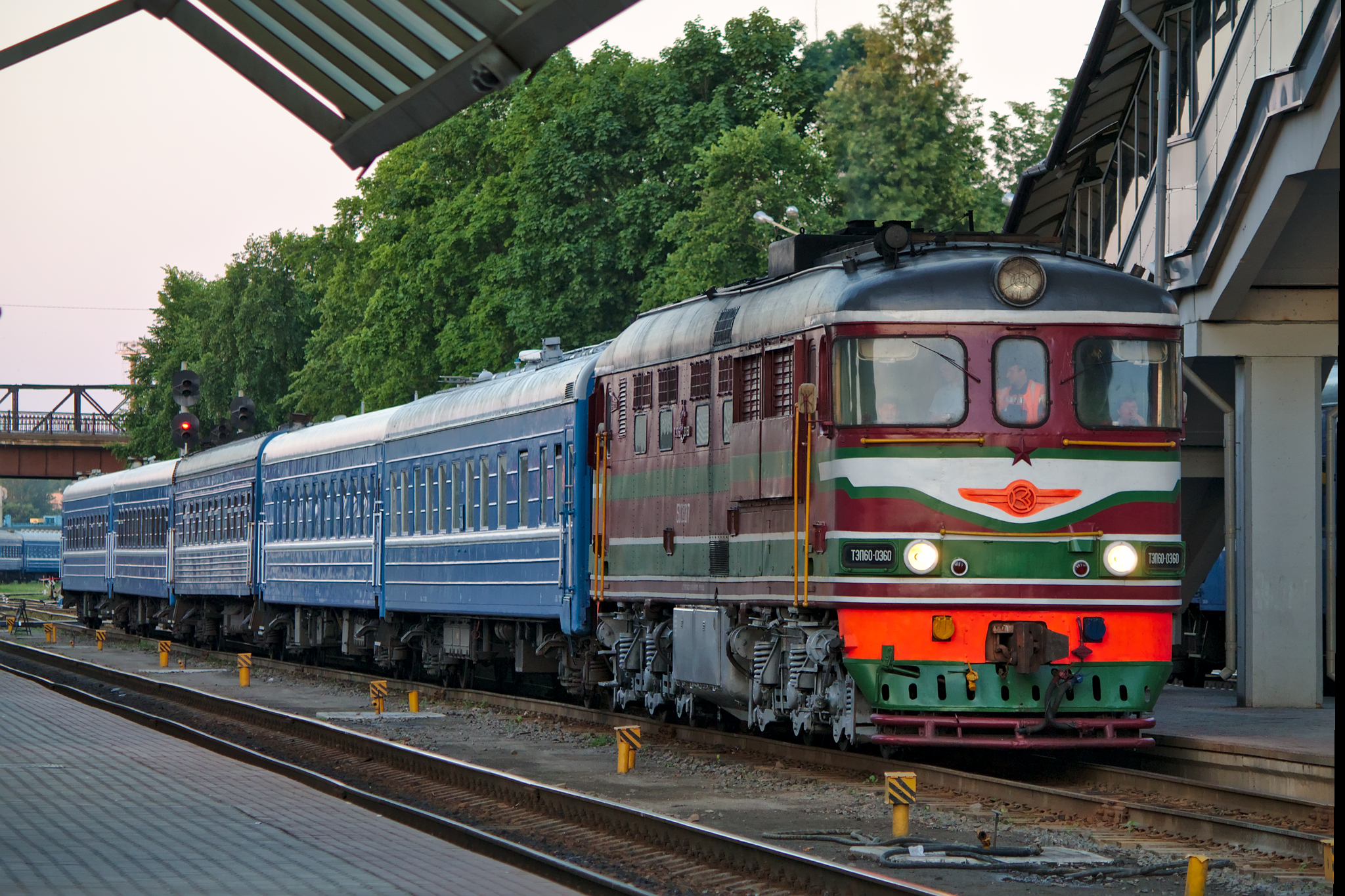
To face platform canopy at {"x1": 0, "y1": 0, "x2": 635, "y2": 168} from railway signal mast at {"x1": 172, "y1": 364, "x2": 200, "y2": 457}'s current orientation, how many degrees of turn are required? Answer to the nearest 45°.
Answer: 0° — it already faces it

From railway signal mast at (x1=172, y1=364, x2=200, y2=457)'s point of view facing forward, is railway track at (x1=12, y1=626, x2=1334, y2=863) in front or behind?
in front

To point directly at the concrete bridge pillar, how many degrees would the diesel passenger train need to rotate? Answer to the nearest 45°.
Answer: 0° — it already faces it

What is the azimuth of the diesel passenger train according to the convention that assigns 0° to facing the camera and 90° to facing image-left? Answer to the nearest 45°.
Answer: approximately 315°

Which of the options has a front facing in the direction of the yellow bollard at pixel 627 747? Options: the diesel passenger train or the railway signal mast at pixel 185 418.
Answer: the railway signal mast

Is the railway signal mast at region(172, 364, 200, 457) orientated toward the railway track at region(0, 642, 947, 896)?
yes

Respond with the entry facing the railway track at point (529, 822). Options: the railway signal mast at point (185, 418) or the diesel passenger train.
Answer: the railway signal mast

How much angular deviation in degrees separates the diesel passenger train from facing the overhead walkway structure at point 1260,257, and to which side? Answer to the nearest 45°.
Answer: approximately 90° to its left

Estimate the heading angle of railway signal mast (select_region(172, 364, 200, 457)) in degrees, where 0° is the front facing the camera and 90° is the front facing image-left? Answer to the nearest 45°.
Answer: approximately 0°

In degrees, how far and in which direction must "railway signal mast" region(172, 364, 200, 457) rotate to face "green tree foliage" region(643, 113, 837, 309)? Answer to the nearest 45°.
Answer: approximately 90° to its left

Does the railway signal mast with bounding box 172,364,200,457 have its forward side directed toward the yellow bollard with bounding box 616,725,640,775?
yes

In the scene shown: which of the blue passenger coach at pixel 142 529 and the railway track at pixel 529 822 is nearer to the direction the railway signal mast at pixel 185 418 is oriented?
the railway track
